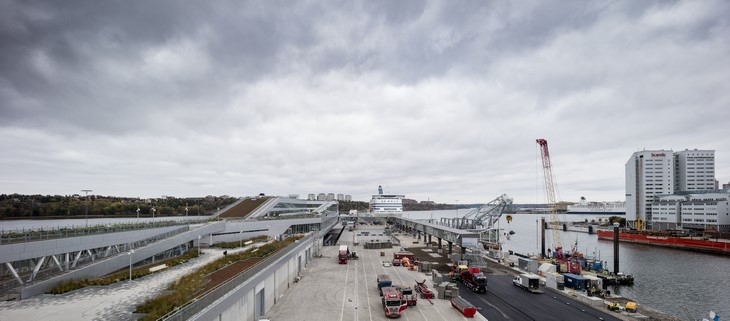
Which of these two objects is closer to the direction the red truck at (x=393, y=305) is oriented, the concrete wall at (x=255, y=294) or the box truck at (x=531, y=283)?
the concrete wall

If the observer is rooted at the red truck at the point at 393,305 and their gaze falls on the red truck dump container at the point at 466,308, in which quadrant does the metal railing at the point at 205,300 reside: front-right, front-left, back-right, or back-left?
back-right

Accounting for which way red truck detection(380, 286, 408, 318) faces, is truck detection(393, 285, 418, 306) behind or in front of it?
behind

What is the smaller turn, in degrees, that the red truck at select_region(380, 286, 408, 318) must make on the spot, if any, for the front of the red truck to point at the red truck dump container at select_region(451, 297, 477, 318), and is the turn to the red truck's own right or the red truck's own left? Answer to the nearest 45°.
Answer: approximately 90° to the red truck's own left

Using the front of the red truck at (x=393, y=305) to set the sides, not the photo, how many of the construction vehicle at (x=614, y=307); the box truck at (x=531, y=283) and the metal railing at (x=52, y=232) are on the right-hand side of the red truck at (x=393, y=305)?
1

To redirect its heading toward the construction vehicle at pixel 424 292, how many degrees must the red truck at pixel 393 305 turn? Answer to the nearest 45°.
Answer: approximately 180°

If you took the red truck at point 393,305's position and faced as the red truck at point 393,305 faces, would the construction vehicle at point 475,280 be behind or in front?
behind

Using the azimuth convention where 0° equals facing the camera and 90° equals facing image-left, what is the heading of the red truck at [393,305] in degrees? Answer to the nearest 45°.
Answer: approximately 0°

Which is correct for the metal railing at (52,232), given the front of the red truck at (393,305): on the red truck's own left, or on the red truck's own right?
on the red truck's own right

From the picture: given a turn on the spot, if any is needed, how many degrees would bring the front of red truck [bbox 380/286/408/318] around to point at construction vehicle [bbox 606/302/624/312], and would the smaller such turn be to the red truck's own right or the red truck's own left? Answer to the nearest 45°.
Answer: approximately 90° to the red truck's own left
